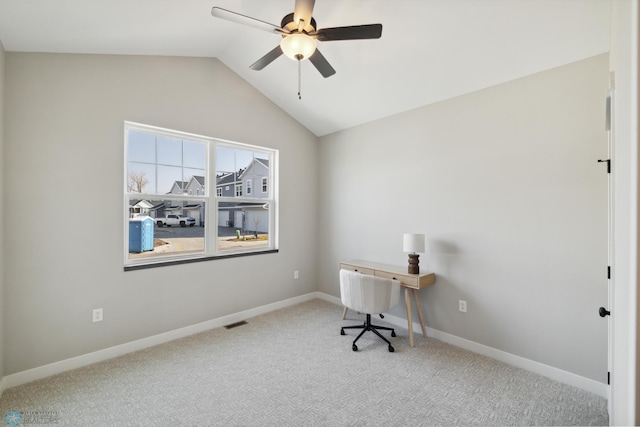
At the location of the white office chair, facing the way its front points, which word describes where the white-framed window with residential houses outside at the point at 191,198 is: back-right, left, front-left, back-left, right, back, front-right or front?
back-left

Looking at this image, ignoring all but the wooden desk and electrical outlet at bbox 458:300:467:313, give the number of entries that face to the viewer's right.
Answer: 0

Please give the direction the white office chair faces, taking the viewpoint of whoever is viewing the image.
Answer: facing away from the viewer and to the right of the viewer

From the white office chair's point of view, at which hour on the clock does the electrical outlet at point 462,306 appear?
The electrical outlet is roughly at 1 o'clock from the white office chair.

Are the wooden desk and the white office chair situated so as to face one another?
yes

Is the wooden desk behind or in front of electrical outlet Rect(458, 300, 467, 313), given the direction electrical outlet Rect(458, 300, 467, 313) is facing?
in front

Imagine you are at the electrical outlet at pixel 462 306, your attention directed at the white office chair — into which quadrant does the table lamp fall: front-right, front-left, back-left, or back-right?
front-right

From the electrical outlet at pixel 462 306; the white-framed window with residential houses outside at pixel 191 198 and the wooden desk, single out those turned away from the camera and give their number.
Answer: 0

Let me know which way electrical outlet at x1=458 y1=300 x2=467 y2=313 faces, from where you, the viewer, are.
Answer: facing the viewer and to the left of the viewer

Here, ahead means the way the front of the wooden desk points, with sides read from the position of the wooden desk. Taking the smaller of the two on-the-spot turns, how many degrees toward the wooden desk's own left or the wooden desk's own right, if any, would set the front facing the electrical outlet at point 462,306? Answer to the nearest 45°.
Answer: approximately 135° to the wooden desk's own left

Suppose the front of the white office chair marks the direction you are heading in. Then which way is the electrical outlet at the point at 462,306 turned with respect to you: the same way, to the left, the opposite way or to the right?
the opposite way
